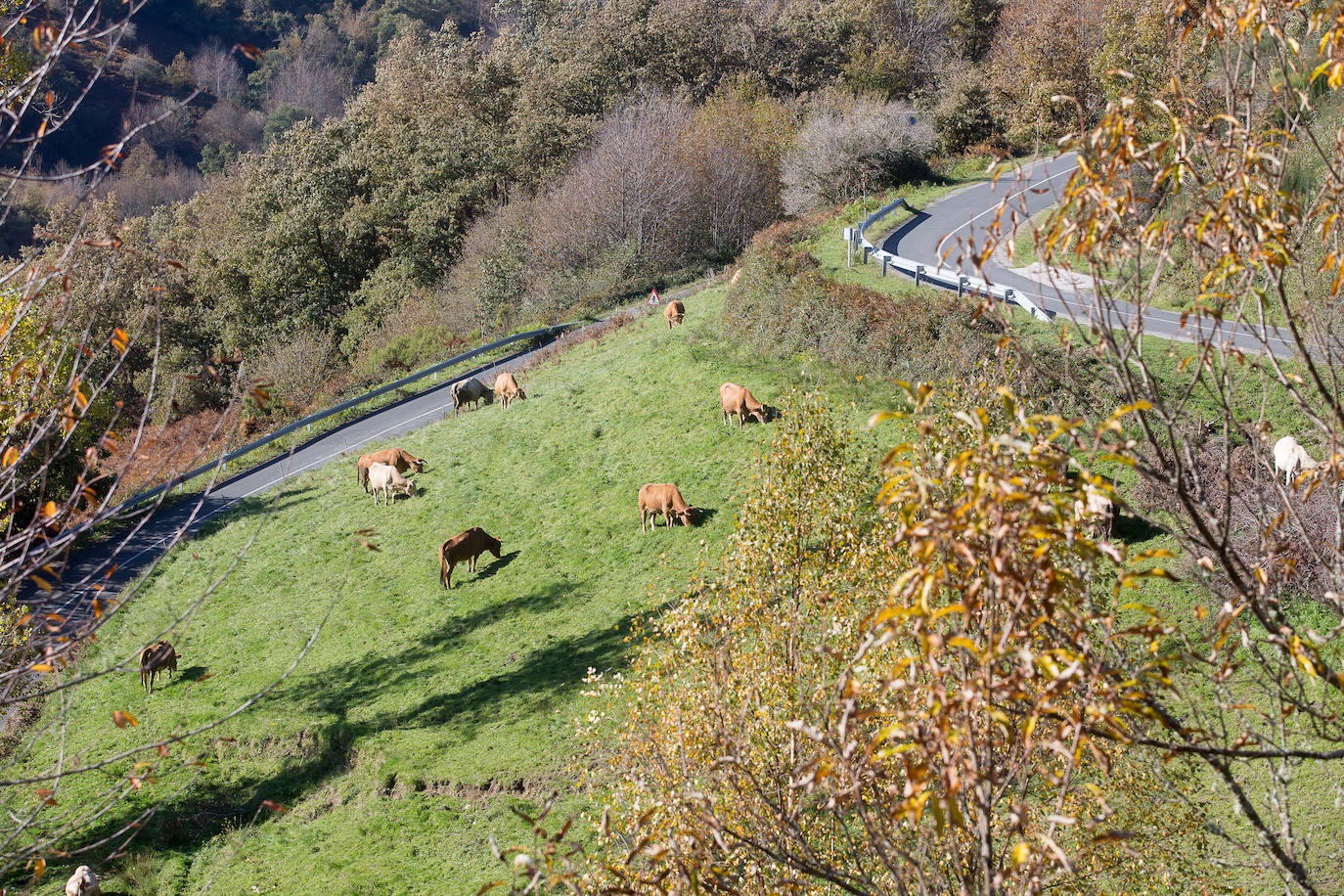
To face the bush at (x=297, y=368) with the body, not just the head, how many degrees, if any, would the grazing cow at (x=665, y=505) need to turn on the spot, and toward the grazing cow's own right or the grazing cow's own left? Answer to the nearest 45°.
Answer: approximately 135° to the grazing cow's own left

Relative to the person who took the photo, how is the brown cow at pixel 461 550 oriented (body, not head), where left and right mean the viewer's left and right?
facing away from the viewer and to the right of the viewer

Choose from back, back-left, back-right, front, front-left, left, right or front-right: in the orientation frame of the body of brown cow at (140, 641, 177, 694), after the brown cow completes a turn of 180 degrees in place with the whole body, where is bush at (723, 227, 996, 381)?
back-left

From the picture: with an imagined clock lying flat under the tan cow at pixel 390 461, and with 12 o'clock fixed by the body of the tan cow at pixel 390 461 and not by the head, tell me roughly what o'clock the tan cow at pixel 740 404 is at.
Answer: the tan cow at pixel 740 404 is roughly at 11 o'clock from the tan cow at pixel 390 461.

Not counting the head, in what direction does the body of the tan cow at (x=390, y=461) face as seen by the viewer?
to the viewer's right

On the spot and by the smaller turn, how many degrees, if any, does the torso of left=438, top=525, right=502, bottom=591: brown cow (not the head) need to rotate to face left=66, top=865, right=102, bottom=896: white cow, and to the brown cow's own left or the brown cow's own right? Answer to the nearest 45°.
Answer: approximately 180°

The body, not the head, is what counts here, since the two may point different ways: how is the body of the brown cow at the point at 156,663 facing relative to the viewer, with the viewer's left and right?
facing away from the viewer and to the right of the viewer

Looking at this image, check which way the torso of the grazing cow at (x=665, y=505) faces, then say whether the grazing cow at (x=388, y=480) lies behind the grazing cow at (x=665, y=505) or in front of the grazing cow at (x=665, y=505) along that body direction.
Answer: behind

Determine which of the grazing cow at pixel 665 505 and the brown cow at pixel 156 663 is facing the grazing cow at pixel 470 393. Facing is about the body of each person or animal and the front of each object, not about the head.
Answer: the brown cow

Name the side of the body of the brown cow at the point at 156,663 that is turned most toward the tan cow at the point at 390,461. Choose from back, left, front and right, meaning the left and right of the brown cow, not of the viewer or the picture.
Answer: front

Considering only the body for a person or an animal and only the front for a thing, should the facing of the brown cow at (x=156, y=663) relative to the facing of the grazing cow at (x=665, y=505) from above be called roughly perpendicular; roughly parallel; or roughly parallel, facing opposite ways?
roughly perpendicular

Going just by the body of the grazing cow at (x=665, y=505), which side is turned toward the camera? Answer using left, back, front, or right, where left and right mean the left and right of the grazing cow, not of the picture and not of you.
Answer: right

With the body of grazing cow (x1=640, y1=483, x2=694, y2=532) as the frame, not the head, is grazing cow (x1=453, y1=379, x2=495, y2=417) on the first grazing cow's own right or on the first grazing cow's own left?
on the first grazing cow's own left

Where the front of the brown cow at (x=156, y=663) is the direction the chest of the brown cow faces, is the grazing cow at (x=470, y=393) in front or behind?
in front
